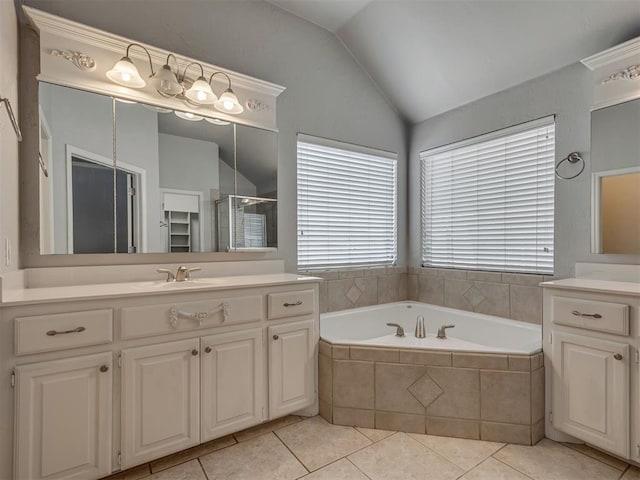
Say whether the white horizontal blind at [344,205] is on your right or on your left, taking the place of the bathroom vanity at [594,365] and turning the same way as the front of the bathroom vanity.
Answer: on your right

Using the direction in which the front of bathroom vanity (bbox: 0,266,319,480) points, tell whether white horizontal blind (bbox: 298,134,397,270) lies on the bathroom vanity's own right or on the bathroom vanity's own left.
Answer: on the bathroom vanity's own left

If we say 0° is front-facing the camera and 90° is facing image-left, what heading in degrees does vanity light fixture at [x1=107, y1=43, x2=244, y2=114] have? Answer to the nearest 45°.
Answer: approximately 315°

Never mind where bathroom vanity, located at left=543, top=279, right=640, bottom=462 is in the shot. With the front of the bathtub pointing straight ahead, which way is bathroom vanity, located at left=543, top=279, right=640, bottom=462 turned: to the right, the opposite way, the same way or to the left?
to the right

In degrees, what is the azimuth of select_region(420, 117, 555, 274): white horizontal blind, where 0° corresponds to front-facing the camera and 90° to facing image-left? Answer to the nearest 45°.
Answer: approximately 45°

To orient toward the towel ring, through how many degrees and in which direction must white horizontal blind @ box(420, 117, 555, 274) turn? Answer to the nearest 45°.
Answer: approximately 90° to its left
